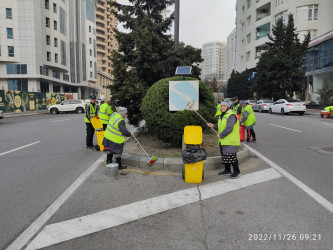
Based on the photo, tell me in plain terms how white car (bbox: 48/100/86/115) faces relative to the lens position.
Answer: facing to the left of the viewer

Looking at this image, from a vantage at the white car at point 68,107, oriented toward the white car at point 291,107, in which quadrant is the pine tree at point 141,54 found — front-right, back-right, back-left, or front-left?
front-right

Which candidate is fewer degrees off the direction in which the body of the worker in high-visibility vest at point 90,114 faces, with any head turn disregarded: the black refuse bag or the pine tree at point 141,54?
the black refuse bag

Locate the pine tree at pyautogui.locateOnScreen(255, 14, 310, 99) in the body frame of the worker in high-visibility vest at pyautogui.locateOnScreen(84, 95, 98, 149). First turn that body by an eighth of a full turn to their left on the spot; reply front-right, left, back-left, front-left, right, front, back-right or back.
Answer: front-left

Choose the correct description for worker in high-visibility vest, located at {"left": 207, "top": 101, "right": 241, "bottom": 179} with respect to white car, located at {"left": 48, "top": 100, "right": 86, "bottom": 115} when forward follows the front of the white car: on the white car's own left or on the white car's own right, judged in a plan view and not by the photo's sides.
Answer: on the white car's own left

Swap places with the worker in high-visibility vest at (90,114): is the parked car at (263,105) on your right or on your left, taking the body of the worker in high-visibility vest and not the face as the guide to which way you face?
on your left

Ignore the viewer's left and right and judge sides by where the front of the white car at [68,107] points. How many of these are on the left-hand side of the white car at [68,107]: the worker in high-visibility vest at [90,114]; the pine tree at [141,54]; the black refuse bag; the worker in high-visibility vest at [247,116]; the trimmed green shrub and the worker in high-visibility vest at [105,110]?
6

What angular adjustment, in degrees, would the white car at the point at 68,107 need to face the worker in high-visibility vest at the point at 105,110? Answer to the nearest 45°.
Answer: approximately 90° to its left

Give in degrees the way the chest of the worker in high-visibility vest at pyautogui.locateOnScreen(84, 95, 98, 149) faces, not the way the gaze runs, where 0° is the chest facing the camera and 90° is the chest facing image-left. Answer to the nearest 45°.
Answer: approximately 315°

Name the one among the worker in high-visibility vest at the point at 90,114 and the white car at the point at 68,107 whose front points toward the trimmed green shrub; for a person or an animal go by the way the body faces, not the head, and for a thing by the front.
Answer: the worker in high-visibility vest

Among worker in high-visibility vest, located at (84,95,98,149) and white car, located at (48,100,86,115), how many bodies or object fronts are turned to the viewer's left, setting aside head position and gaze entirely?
1

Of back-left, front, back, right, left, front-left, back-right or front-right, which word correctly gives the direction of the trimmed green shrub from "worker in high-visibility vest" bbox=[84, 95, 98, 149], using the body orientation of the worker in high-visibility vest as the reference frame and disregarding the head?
front

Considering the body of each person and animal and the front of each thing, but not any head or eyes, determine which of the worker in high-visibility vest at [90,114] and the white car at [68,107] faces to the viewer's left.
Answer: the white car

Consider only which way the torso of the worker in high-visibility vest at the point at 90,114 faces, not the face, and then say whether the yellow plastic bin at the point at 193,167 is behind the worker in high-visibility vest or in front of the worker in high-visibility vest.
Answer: in front
